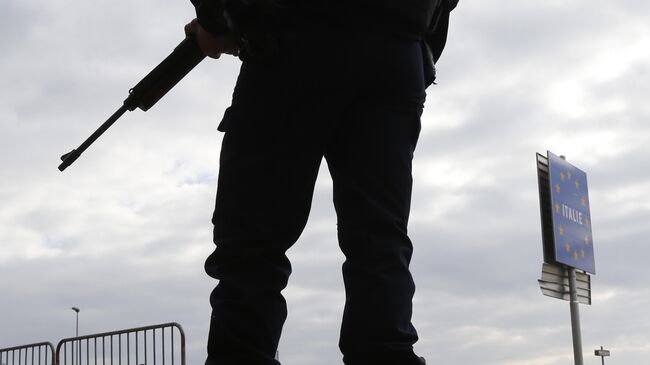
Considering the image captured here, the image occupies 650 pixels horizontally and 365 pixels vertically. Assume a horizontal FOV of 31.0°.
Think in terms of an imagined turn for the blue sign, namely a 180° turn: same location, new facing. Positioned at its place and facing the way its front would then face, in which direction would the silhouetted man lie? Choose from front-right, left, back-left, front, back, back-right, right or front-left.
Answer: back-left

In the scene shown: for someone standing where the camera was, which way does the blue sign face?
facing the viewer and to the right of the viewer
